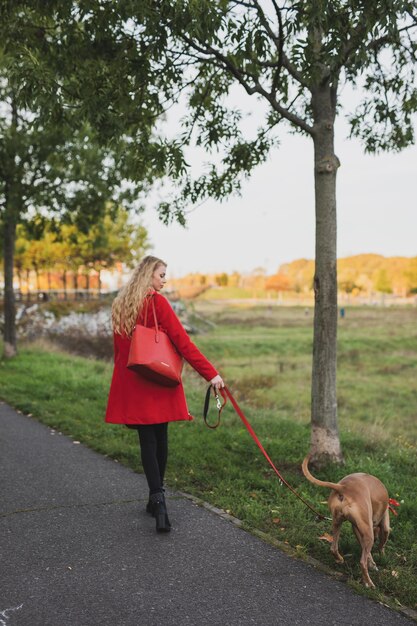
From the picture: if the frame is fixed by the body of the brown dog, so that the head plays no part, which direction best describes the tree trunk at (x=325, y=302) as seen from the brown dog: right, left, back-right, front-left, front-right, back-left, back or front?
front-left

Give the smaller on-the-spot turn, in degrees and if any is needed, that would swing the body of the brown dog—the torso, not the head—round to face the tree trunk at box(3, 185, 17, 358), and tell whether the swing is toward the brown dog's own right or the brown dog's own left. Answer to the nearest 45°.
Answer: approximately 90° to the brown dog's own left

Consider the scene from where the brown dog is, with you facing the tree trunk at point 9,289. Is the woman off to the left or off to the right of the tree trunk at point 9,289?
left

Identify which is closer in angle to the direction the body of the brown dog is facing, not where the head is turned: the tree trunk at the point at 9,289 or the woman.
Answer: the tree trunk

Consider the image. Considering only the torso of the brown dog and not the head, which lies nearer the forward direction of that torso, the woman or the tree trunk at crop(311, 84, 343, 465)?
the tree trunk

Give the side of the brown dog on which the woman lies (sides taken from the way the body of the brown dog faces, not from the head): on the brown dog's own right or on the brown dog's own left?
on the brown dog's own left

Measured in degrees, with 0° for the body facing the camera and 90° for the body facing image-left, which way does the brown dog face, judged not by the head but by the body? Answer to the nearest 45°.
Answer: approximately 225°
